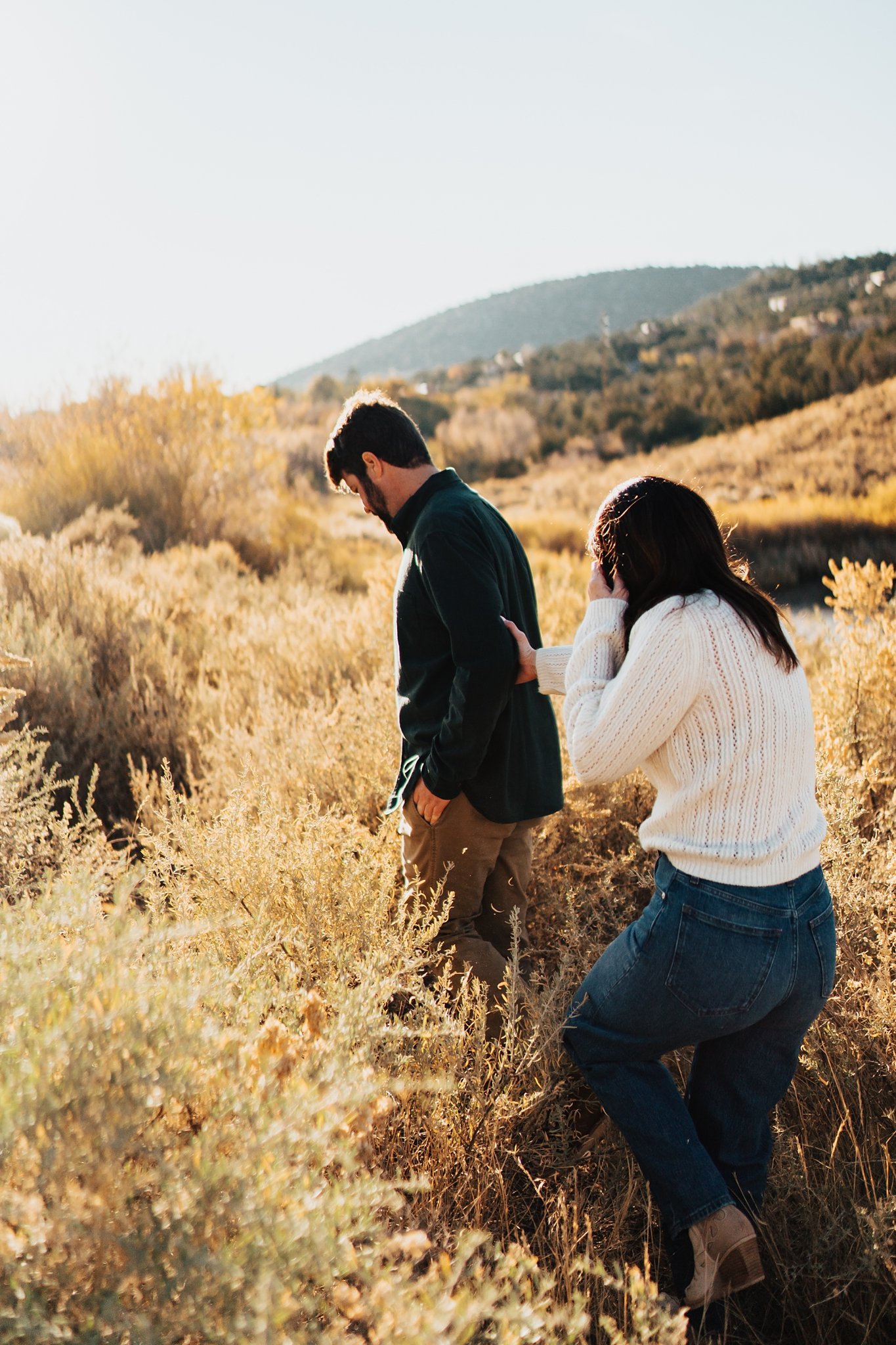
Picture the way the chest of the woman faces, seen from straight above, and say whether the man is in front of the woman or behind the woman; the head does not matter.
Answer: in front

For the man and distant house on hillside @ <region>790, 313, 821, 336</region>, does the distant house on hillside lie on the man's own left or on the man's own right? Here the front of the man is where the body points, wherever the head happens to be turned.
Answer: on the man's own right

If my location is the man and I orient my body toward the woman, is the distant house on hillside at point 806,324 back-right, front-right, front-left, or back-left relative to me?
back-left

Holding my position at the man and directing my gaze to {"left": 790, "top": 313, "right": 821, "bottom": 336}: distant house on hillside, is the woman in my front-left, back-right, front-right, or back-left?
back-right

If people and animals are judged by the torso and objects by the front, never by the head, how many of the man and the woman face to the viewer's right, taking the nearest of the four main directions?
0

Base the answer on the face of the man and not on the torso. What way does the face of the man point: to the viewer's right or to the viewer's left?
to the viewer's left

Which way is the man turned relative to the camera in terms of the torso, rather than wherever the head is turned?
to the viewer's left

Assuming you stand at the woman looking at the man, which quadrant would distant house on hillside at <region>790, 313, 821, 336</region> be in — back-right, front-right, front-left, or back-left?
front-right

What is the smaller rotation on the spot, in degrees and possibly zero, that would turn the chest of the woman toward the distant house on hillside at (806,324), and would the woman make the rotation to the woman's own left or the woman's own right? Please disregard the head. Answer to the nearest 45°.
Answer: approximately 45° to the woman's own right

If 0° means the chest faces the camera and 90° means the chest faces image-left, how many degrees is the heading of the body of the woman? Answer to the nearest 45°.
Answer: approximately 135°

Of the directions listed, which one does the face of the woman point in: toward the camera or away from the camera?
away from the camera
